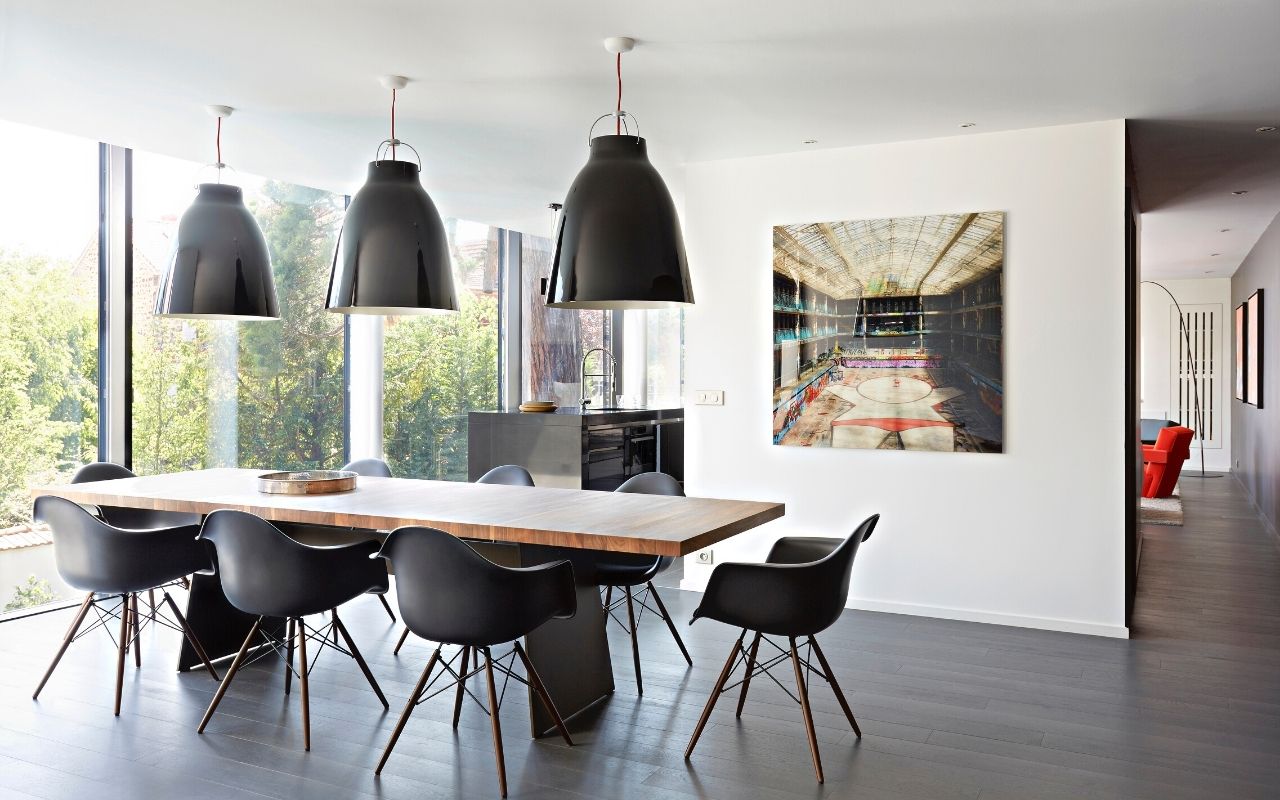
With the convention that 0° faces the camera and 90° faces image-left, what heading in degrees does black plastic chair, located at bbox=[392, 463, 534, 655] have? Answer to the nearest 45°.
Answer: approximately 45°

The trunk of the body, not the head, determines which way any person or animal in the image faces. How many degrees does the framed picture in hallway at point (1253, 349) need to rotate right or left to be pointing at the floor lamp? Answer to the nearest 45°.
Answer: approximately 90° to its right

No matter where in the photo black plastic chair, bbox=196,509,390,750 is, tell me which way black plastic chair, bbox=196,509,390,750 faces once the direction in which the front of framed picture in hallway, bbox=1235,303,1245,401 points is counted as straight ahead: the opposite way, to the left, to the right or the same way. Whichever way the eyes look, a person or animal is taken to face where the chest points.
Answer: to the right

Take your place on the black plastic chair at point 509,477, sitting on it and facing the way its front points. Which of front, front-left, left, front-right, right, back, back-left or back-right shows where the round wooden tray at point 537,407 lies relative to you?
back-right

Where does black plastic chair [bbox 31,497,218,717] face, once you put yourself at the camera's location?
facing away from the viewer and to the right of the viewer

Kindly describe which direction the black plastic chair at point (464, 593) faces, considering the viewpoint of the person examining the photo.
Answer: facing away from the viewer and to the right of the viewer

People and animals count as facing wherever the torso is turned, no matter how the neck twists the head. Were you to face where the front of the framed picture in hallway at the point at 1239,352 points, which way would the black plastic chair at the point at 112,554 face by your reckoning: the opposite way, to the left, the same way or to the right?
to the right

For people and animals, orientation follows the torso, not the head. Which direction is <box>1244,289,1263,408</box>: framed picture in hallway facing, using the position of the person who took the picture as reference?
facing to the left of the viewer

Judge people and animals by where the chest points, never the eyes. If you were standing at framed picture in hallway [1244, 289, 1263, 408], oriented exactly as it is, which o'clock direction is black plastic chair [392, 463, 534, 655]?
The black plastic chair is roughly at 10 o'clock from the framed picture in hallway.

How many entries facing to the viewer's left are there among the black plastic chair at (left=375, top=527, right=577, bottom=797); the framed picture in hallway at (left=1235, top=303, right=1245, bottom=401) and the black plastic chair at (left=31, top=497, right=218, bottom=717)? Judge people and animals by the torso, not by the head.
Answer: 1

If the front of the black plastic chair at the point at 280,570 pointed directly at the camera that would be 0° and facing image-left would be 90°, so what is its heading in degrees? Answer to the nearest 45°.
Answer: approximately 225°

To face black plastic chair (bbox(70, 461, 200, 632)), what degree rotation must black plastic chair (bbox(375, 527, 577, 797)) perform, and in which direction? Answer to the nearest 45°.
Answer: approximately 90° to its left

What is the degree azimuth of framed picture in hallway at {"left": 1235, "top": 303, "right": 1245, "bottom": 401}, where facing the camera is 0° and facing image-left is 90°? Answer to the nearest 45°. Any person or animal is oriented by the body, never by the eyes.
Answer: approximately 90°

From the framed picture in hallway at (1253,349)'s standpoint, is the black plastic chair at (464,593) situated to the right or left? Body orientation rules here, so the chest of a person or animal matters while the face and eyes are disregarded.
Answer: on its left

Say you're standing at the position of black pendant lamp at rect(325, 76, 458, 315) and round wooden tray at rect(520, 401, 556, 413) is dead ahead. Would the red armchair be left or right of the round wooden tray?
right
